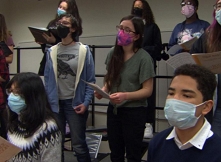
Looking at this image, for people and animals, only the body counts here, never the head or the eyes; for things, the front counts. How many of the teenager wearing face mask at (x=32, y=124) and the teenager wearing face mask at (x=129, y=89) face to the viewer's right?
0

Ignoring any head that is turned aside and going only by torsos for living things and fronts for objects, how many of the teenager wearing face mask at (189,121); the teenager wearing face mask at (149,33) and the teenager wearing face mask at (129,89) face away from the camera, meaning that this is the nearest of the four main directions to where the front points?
0

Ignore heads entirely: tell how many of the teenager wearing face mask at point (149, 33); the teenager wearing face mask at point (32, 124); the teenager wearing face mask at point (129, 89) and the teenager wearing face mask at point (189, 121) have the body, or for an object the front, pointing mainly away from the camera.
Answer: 0

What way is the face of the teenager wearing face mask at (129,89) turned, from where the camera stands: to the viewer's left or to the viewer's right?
to the viewer's left

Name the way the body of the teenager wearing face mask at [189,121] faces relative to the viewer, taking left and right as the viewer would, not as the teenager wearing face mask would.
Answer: facing the viewer and to the left of the viewer

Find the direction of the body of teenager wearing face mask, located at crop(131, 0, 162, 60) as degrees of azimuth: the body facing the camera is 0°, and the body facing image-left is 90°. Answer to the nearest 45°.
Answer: approximately 45°

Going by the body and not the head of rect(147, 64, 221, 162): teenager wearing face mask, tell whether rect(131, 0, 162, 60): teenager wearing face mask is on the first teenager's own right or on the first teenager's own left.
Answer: on the first teenager's own right

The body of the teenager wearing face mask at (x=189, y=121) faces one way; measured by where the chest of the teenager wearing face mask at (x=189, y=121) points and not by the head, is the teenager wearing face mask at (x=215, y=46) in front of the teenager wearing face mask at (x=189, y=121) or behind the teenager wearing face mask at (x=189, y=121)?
behind

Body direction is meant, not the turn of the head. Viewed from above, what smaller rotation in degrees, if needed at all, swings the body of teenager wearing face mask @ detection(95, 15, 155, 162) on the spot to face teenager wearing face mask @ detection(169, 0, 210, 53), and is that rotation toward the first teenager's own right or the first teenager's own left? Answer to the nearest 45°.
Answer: approximately 180°

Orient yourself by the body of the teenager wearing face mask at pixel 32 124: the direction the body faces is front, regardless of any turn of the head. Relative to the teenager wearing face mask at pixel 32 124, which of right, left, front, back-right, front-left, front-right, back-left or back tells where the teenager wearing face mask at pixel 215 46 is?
back-left

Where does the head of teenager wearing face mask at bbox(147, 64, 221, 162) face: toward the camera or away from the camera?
toward the camera

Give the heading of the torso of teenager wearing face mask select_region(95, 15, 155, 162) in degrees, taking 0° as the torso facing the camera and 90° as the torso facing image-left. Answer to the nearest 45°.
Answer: approximately 45°

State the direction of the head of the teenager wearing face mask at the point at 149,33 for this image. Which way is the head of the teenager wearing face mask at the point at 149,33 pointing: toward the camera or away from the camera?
toward the camera

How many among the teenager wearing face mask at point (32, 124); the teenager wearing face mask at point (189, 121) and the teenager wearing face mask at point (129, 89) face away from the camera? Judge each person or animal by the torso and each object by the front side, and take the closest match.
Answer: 0
